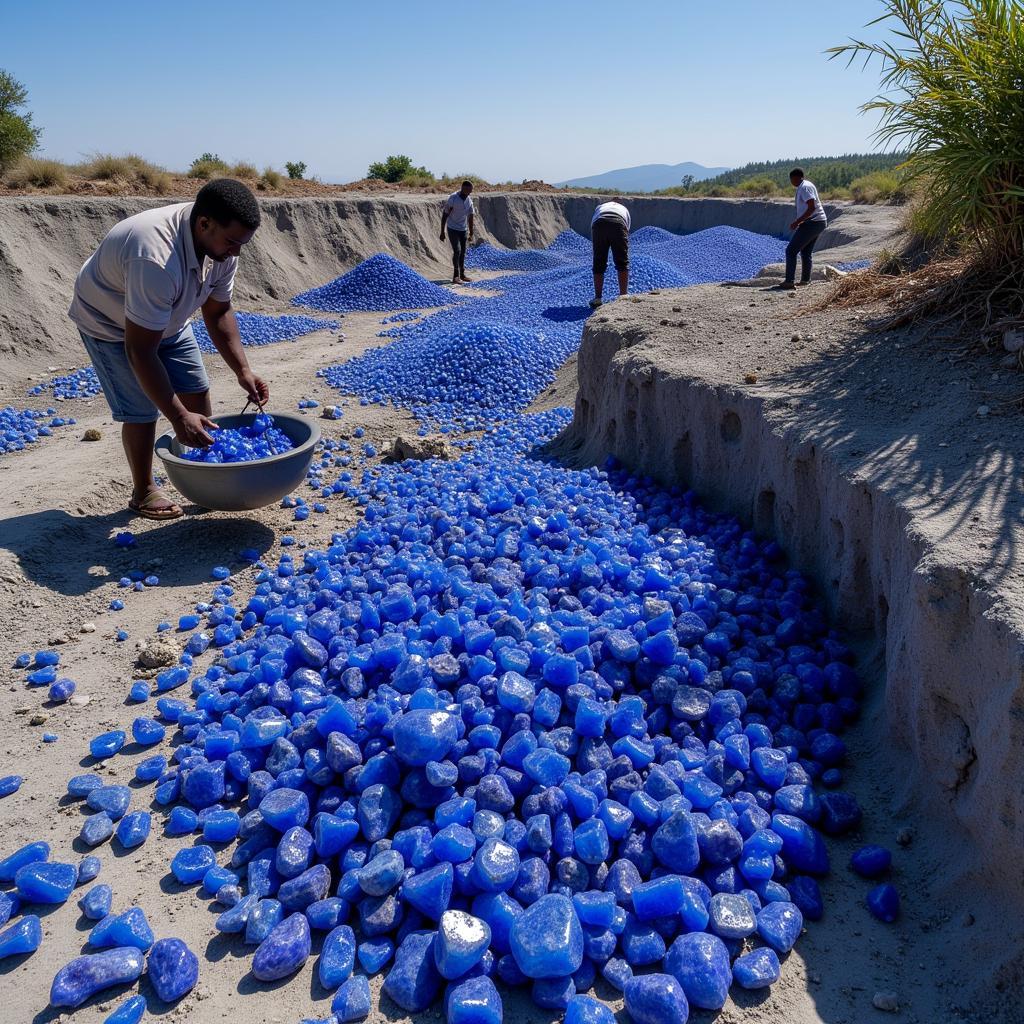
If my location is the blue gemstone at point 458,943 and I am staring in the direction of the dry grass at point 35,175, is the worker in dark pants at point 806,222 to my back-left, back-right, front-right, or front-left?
front-right

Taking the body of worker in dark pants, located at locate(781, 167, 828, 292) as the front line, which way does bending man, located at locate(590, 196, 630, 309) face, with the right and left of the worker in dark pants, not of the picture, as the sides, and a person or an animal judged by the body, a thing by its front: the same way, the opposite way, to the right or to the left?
to the right

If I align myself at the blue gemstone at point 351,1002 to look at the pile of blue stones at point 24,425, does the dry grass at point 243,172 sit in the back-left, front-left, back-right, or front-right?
front-right

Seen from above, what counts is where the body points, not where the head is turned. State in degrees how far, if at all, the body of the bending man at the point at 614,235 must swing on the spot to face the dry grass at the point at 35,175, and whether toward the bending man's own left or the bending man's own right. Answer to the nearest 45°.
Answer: approximately 90° to the bending man's own left

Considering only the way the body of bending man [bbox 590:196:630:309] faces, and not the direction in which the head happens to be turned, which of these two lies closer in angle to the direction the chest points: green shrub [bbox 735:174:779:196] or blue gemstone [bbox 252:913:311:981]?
the green shrub

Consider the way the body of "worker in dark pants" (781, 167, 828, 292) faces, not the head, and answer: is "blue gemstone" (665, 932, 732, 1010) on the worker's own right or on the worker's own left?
on the worker's own left

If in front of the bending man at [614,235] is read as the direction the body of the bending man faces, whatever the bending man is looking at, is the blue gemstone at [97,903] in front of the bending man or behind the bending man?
behind

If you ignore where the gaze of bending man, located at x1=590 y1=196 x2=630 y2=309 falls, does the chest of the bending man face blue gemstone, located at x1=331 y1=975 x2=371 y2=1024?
no

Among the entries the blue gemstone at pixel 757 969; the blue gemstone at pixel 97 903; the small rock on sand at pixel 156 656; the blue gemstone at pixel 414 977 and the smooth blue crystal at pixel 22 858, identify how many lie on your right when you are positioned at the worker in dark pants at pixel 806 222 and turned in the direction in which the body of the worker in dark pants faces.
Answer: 0

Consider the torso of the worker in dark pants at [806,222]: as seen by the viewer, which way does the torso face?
to the viewer's left

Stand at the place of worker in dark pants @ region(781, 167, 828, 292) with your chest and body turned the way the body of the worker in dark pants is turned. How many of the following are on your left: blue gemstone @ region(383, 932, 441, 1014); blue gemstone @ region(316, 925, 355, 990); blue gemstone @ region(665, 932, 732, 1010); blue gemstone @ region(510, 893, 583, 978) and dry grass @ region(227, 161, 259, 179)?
4

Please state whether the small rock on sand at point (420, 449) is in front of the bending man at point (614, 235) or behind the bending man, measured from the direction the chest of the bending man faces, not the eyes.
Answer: behind

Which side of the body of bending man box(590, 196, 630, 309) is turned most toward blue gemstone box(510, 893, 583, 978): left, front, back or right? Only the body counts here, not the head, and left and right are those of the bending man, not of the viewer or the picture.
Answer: back

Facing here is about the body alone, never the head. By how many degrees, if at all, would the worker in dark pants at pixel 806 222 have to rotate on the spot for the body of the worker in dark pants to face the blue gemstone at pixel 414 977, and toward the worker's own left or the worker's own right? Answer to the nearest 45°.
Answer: approximately 90° to the worker's own left

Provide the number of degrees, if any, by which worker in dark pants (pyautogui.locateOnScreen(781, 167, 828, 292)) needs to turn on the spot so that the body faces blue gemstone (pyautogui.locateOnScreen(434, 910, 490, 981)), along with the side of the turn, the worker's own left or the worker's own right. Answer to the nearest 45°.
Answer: approximately 90° to the worker's own left

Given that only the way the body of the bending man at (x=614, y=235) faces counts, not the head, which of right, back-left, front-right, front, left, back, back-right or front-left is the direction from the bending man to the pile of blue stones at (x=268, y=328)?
left

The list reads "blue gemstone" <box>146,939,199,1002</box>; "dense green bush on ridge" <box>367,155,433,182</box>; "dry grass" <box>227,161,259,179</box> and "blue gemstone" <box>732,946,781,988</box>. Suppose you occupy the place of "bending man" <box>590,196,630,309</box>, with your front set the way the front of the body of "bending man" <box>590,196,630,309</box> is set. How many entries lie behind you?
2

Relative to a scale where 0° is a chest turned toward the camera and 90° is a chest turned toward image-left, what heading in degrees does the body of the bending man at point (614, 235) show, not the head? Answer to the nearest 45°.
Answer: approximately 180°
